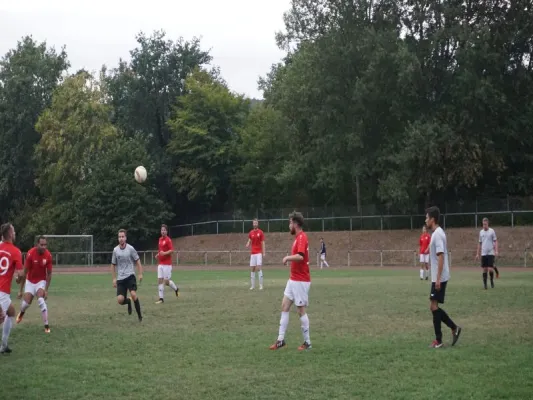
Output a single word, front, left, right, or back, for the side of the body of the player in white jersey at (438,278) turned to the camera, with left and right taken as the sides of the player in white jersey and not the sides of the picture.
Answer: left

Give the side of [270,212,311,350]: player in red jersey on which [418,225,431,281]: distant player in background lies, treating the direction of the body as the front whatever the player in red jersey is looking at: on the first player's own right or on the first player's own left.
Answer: on the first player's own right

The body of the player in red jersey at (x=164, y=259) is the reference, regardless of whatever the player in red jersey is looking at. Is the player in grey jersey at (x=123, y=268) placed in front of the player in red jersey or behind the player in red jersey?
in front

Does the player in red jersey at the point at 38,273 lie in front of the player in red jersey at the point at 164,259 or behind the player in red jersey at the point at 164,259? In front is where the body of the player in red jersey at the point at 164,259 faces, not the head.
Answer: in front

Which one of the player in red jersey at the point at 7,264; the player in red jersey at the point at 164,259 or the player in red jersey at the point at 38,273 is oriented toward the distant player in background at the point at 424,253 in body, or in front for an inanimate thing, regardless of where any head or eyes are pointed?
the player in red jersey at the point at 7,264

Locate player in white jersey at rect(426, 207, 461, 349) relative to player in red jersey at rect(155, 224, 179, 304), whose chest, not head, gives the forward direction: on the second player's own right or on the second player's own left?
on the second player's own left

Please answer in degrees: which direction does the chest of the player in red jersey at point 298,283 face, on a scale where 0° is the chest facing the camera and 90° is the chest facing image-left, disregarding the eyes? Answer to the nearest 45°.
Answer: approximately 90°

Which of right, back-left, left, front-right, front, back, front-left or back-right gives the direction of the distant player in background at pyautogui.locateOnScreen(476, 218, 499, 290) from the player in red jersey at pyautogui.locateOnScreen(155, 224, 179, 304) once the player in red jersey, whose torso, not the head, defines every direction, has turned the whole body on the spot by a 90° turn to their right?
back-right

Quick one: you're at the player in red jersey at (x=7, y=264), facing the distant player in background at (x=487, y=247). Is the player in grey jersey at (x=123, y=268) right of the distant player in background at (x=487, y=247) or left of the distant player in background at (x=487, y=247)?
left

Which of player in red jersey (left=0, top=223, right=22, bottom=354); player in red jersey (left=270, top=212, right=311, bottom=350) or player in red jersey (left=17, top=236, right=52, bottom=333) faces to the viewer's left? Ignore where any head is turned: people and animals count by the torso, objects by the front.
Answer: player in red jersey (left=270, top=212, right=311, bottom=350)

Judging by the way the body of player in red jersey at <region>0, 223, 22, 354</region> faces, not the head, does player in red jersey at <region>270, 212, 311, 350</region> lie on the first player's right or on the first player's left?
on the first player's right

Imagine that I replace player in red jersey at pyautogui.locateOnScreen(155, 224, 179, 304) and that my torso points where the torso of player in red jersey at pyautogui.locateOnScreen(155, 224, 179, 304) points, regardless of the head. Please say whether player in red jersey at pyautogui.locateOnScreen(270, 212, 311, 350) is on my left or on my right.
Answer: on my left

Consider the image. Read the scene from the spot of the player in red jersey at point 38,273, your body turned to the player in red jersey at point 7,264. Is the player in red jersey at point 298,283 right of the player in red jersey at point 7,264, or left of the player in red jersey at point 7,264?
left
